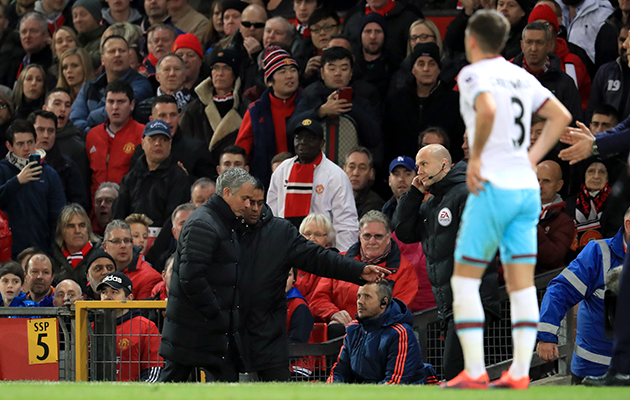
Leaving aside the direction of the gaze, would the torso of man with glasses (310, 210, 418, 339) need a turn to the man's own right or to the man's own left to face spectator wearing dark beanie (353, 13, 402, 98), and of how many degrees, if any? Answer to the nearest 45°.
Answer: approximately 180°

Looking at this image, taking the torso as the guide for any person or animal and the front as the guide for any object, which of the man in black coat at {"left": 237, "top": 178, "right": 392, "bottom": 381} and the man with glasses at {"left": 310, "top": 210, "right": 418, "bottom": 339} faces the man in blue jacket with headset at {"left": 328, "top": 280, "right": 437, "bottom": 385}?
the man with glasses

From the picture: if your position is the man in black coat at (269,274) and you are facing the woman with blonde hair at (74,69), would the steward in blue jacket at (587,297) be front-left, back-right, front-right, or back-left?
back-right

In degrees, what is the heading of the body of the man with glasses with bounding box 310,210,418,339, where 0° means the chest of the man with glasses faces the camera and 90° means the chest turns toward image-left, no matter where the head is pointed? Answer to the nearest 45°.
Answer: approximately 0°

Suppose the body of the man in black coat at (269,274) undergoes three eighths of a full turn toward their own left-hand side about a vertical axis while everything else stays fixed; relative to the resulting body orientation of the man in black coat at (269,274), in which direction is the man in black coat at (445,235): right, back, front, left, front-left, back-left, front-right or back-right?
front

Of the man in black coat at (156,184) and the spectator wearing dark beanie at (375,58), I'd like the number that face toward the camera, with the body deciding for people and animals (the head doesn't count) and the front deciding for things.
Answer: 2

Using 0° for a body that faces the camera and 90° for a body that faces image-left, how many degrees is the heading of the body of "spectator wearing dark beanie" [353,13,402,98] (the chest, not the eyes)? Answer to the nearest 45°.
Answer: approximately 0°

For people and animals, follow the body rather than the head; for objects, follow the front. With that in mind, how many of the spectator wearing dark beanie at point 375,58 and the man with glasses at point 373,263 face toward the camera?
2

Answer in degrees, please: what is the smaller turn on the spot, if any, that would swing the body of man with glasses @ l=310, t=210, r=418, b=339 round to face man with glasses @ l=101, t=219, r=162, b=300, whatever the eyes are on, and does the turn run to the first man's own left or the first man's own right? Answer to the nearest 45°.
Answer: approximately 90° to the first man's own right

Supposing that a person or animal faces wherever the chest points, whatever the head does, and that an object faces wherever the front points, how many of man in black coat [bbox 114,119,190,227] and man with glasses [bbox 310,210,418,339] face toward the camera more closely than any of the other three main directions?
2

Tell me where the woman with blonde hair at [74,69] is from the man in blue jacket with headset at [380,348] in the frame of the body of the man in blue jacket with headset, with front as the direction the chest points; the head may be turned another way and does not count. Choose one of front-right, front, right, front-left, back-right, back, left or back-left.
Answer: right
